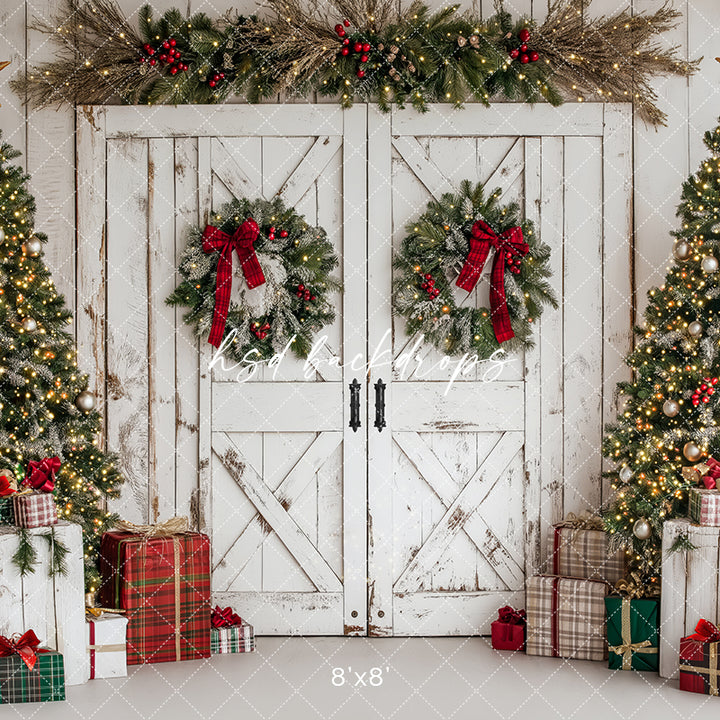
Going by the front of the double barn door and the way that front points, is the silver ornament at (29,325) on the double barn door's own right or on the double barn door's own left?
on the double barn door's own right

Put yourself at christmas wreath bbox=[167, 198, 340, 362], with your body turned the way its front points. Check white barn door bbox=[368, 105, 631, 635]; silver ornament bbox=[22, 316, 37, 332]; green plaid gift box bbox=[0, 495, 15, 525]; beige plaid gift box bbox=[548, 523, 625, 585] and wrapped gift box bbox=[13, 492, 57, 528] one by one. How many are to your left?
2

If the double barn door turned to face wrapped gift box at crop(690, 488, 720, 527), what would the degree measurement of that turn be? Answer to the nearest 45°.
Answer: approximately 45° to its left

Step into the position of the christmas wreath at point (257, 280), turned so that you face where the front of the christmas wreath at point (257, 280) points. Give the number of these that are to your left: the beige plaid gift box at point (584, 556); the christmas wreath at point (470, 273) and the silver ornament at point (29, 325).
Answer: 2

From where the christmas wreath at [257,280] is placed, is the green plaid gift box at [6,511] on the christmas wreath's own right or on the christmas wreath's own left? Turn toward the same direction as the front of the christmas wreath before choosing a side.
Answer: on the christmas wreath's own right

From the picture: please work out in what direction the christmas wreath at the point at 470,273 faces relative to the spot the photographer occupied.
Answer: facing the viewer

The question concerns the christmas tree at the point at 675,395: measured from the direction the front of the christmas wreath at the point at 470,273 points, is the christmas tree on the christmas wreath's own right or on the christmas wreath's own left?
on the christmas wreath's own left

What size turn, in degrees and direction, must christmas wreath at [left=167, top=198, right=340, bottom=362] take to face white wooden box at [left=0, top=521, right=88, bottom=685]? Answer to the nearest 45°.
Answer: approximately 45° to its right

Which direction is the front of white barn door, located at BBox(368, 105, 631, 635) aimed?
toward the camera

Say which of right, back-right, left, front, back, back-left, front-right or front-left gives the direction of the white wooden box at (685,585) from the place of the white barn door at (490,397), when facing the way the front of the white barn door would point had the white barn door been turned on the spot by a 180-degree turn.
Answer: back-right
